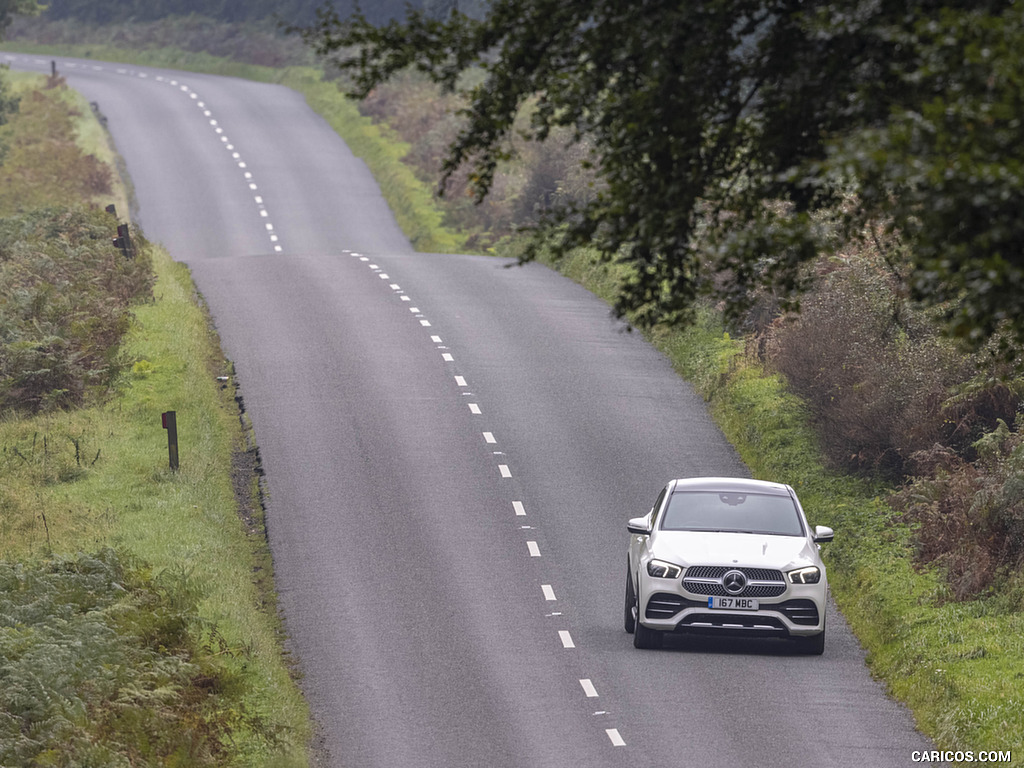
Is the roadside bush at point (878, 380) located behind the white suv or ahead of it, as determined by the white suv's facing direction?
behind

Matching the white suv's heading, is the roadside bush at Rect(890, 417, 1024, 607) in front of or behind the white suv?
behind

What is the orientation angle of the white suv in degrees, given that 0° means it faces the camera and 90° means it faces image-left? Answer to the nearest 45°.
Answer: approximately 0°

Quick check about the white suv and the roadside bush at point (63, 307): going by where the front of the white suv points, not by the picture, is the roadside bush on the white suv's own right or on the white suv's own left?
on the white suv's own right

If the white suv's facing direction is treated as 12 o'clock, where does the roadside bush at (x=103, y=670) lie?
The roadside bush is roughly at 2 o'clock from the white suv.
